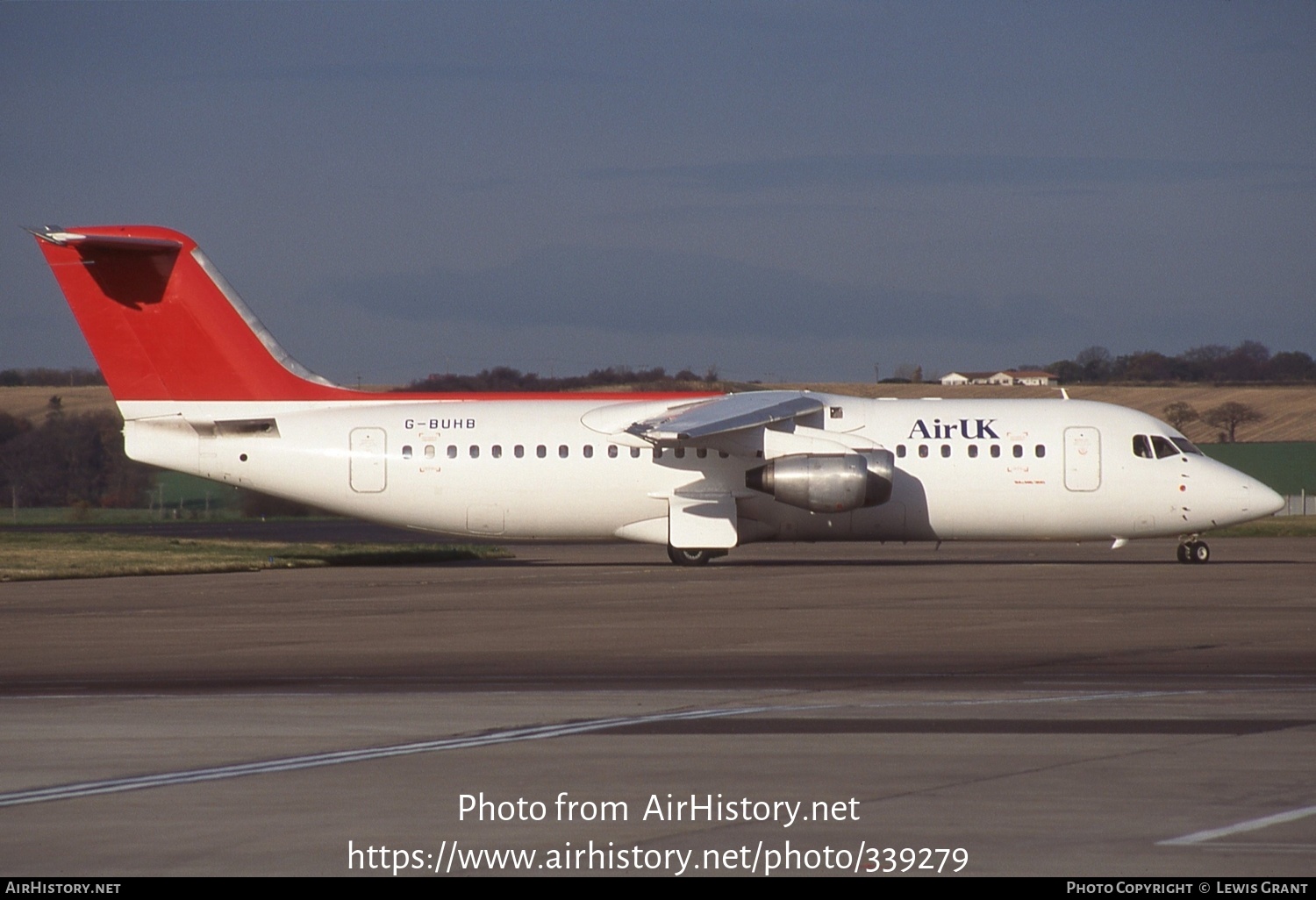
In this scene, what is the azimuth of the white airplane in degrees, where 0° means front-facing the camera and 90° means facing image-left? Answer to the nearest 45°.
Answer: approximately 270°
